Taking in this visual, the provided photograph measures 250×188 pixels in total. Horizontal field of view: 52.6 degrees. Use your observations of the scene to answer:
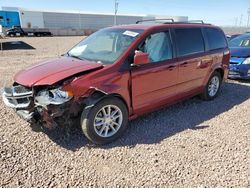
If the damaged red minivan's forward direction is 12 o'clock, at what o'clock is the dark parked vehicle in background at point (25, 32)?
The dark parked vehicle in background is roughly at 4 o'clock from the damaged red minivan.

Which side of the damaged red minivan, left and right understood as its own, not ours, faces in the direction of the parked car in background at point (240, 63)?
back

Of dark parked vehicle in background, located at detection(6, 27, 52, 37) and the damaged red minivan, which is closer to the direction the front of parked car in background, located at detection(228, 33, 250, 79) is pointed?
the damaged red minivan

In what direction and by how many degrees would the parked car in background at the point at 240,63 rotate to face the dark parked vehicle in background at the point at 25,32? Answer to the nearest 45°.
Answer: approximately 90° to its right

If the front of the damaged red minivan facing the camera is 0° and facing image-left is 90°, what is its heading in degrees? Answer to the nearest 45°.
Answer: approximately 45°
